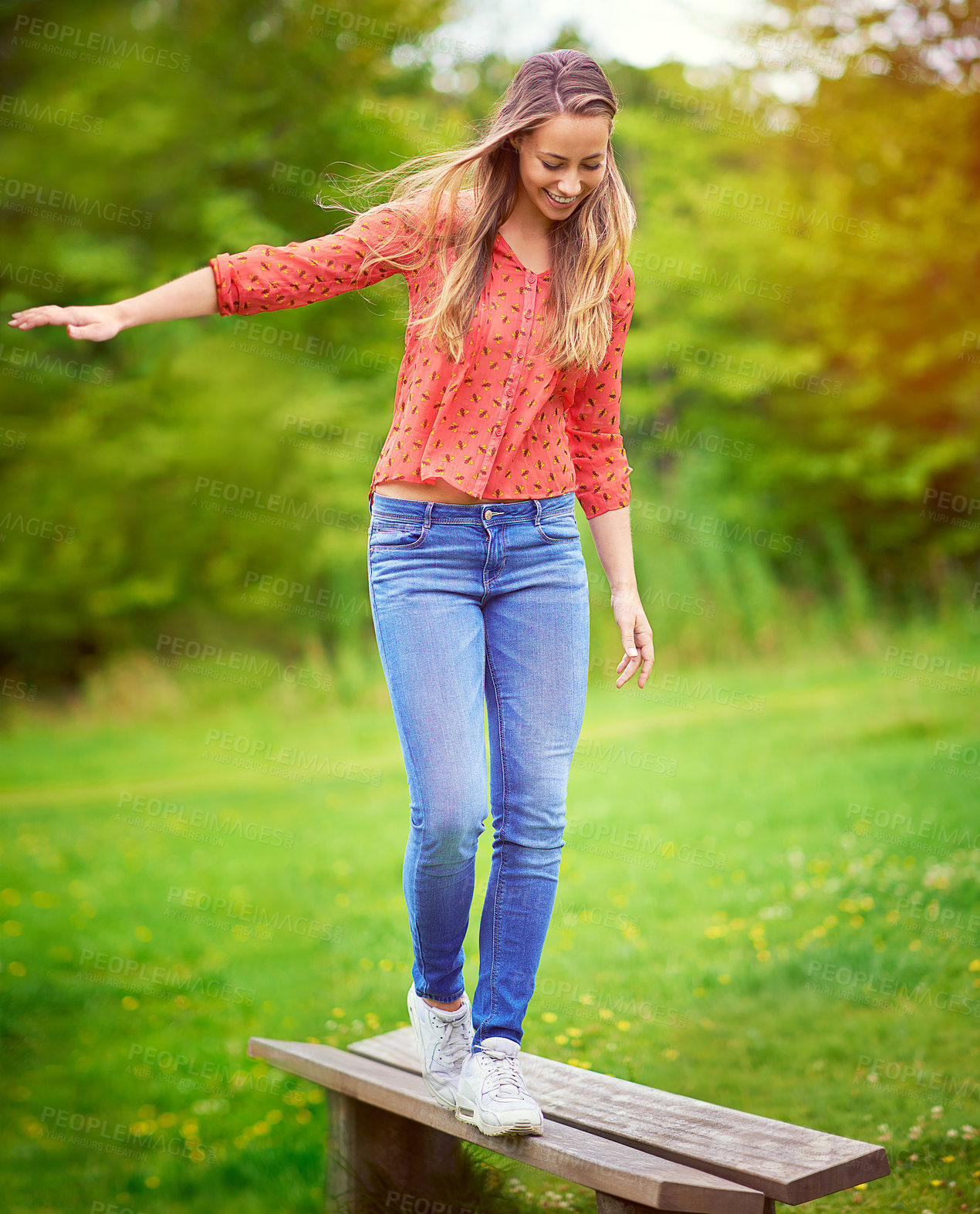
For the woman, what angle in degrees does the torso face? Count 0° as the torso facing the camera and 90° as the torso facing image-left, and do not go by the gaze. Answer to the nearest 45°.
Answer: approximately 0°
